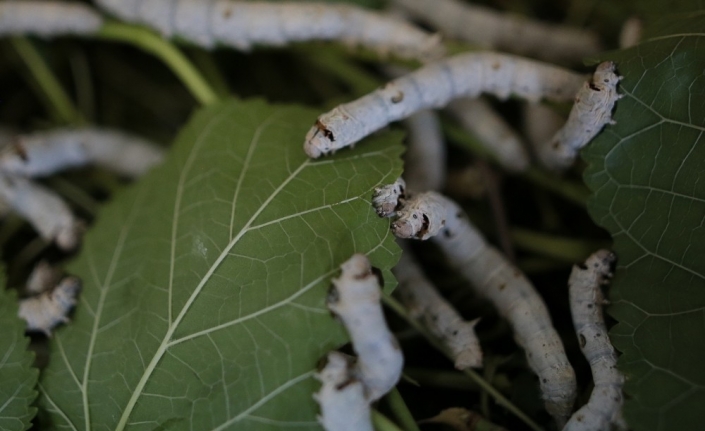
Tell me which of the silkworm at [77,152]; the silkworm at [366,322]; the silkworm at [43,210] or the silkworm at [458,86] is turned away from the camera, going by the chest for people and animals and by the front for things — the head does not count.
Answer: the silkworm at [366,322]

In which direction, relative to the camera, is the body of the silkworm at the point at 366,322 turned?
away from the camera

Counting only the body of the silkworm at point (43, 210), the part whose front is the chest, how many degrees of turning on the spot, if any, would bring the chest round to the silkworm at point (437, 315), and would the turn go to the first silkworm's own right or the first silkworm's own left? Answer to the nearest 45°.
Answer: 0° — it already faces it

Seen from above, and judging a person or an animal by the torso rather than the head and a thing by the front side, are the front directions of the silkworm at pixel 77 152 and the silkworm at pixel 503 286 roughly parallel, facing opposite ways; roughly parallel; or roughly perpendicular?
roughly perpendicular

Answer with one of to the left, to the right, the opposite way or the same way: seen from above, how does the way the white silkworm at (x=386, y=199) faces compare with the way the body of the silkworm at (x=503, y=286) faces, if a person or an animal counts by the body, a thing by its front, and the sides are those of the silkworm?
to the left

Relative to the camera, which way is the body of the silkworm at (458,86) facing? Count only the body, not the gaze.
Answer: to the viewer's left

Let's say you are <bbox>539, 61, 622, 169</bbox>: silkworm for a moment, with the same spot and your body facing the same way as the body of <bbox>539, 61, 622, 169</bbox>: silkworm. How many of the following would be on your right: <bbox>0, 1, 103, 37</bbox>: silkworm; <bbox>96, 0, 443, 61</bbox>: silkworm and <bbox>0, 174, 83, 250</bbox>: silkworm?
0

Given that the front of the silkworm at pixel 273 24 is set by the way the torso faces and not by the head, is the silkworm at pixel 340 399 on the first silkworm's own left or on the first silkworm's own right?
on the first silkworm's own right

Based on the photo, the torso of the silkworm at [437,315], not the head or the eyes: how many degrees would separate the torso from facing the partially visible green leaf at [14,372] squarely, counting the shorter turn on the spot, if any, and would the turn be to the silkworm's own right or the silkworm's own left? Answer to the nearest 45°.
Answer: approximately 45° to the silkworm's own left

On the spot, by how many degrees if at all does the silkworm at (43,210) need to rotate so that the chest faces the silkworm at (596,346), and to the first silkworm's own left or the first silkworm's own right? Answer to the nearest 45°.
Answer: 0° — it already faces it

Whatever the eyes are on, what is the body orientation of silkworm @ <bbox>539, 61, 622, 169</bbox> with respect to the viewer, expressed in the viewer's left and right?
facing away from the viewer and to the right of the viewer

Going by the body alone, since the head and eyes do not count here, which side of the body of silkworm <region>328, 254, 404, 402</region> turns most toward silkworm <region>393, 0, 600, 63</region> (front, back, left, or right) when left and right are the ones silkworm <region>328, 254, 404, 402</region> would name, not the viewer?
front

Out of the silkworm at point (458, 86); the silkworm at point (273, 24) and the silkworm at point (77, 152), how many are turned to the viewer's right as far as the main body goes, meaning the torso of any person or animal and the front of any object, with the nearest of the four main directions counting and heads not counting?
1

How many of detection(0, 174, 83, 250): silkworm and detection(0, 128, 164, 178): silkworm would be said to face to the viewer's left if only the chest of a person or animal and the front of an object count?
1

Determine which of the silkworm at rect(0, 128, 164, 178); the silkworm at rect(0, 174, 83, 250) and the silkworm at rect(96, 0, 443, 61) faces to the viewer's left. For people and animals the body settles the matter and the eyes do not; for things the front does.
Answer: the silkworm at rect(0, 128, 164, 178)
